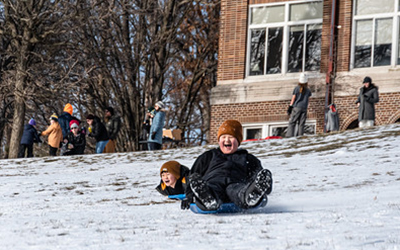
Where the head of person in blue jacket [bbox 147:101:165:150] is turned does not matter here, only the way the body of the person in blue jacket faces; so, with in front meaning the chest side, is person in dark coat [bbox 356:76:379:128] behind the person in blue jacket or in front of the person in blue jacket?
behind

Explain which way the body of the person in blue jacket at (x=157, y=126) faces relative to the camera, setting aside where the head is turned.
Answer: to the viewer's left

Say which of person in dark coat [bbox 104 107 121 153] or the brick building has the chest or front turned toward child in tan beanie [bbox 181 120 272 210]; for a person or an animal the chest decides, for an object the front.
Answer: the brick building

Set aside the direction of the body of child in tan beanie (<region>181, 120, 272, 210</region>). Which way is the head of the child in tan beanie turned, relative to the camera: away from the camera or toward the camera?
toward the camera

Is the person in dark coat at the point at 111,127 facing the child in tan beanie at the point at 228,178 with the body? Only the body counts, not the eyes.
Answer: no

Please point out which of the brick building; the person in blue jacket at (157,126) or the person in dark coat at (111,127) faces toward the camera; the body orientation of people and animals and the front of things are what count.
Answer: the brick building

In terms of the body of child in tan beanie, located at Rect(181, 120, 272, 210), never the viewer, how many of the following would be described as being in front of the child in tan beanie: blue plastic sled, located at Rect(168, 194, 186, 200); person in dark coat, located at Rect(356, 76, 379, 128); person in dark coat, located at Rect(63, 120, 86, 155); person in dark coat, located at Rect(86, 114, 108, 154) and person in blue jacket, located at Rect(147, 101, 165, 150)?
0

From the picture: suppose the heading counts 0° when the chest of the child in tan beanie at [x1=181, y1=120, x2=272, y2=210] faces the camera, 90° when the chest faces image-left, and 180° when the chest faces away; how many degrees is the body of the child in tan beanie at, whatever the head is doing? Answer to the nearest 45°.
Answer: approximately 0°

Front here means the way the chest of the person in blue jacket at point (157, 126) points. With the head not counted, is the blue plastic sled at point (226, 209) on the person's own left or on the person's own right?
on the person's own left

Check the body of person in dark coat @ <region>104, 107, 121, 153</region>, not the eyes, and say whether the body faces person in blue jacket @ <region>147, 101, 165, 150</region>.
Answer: no

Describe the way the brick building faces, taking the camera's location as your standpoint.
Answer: facing the viewer

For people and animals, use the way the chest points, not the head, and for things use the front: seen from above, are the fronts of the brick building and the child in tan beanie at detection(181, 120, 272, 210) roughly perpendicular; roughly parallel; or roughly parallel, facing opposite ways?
roughly parallel
